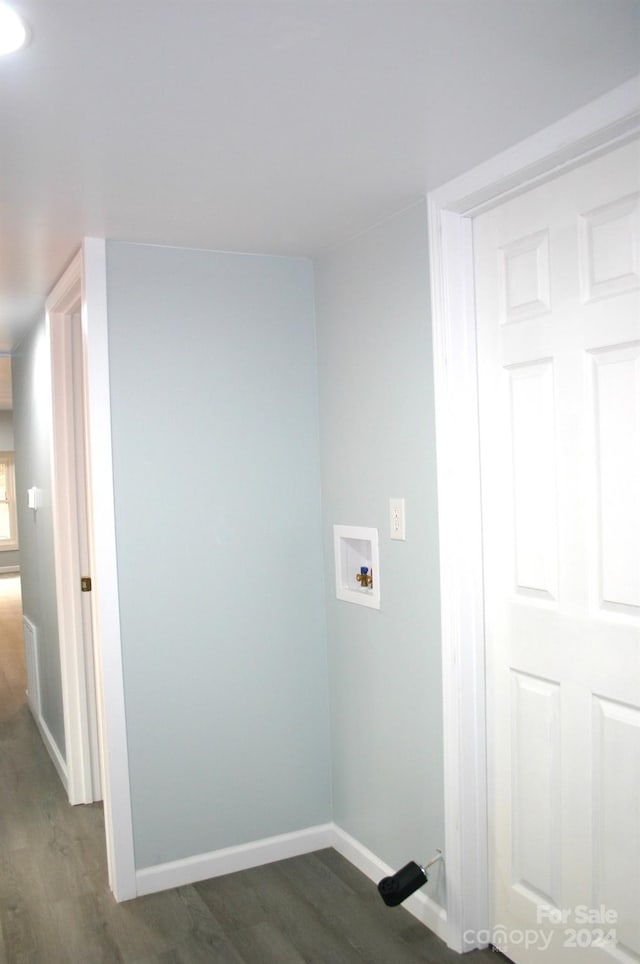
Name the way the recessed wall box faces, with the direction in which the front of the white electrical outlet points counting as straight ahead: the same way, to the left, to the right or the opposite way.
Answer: the same way

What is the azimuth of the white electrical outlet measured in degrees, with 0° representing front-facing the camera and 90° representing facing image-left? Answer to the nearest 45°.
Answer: approximately 45°

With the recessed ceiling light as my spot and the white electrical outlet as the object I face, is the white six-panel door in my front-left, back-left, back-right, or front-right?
front-right

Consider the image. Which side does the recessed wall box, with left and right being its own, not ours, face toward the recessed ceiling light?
front

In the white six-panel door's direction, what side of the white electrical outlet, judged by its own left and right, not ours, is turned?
left

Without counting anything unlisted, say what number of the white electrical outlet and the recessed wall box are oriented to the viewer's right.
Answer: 0

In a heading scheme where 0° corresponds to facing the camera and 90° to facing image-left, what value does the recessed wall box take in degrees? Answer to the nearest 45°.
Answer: approximately 45°

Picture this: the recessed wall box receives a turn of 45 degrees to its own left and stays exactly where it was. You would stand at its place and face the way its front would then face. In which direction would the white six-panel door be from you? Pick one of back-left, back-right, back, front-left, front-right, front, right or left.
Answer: front-left

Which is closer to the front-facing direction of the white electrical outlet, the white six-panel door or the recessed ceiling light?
the recessed ceiling light

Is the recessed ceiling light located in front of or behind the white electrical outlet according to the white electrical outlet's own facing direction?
in front
